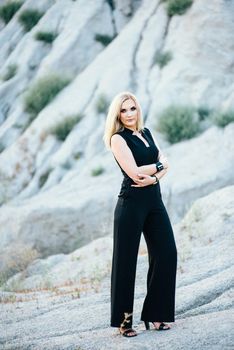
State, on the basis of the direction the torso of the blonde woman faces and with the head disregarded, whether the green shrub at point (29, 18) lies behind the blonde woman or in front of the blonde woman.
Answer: behind

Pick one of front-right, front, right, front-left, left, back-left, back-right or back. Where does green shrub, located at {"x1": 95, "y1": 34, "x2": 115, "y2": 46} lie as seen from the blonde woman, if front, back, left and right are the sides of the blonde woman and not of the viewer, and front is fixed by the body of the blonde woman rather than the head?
back-left

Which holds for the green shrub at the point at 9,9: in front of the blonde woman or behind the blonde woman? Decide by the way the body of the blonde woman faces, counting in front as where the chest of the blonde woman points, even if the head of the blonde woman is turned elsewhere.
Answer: behind

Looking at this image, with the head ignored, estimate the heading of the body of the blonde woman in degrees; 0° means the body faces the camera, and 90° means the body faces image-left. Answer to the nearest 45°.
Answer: approximately 315°

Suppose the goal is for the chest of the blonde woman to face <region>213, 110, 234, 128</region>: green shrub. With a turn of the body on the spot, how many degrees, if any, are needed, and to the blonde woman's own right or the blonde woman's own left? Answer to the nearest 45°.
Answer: approximately 135° to the blonde woman's own left

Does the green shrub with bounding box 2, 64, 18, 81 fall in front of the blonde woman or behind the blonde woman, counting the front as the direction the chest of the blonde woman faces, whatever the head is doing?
behind

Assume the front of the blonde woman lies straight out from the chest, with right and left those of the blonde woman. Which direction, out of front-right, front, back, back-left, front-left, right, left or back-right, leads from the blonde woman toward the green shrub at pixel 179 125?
back-left

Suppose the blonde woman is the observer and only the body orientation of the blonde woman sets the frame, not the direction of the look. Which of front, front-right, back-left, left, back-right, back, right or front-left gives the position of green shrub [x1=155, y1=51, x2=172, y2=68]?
back-left
